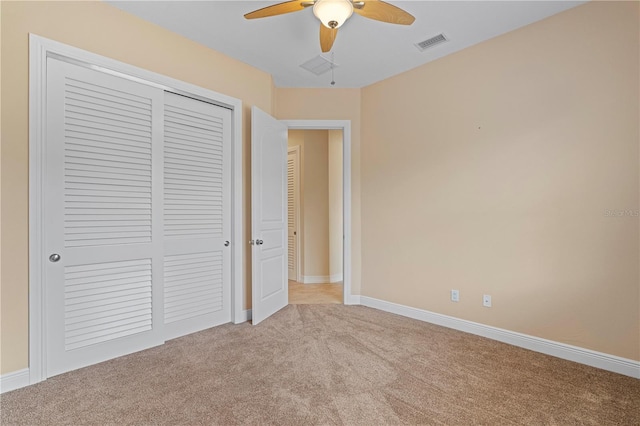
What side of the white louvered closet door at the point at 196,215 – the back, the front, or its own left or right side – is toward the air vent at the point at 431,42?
front

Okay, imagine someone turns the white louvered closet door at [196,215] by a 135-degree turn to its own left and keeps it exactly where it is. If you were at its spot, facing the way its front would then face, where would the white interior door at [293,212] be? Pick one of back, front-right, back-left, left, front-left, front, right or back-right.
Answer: front-right

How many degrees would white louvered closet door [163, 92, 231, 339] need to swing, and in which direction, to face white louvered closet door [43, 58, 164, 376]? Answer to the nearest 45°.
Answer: approximately 90° to its right

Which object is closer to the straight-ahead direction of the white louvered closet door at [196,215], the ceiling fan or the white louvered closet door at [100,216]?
the ceiling fan

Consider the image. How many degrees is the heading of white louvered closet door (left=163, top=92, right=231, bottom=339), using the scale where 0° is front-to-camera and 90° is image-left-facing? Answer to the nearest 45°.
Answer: approximately 315°

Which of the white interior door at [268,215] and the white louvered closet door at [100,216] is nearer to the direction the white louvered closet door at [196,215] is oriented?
the white interior door

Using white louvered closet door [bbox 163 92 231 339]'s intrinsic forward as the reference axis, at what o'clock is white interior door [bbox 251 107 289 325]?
The white interior door is roughly at 10 o'clock from the white louvered closet door.

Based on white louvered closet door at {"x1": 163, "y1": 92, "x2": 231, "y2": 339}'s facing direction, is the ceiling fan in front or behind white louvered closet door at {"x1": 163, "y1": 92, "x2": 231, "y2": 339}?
in front

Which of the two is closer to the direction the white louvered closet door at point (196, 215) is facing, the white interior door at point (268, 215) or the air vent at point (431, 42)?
the air vent

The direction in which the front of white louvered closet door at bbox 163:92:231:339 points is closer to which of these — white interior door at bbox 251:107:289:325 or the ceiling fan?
the ceiling fan
